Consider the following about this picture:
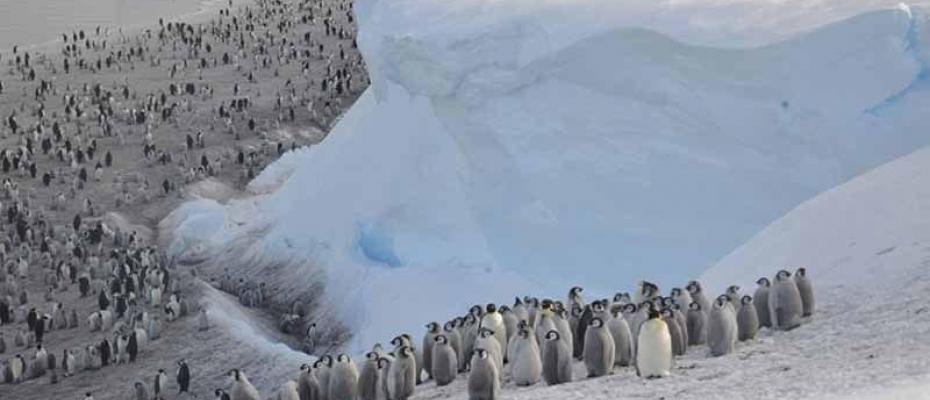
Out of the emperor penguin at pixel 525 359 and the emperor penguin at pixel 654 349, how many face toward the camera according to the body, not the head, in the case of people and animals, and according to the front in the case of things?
2

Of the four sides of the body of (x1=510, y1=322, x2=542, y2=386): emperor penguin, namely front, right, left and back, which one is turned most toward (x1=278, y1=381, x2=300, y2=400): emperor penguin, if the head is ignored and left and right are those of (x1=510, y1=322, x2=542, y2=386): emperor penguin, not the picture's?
right

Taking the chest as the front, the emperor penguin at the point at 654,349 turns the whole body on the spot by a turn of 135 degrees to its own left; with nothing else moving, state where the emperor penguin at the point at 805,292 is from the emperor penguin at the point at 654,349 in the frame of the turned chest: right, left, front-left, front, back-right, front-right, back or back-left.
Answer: front

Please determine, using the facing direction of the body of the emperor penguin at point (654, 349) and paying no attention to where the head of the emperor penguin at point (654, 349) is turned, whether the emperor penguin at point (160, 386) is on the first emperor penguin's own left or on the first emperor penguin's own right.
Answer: on the first emperor penguin's own right

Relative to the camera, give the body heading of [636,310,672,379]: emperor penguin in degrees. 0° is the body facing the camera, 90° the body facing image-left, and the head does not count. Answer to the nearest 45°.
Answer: approximately 0°
